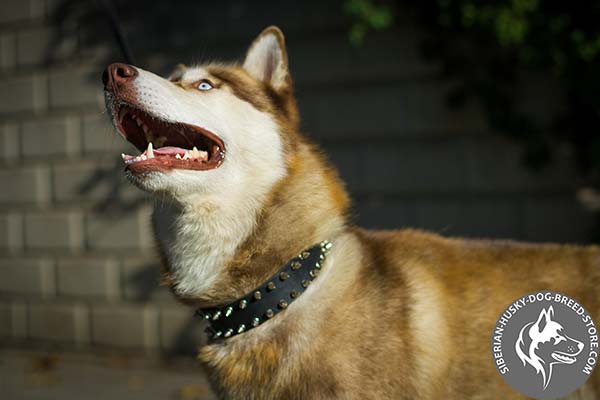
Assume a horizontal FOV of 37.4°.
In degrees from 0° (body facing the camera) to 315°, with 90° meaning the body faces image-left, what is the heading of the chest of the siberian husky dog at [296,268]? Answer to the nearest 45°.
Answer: approximately 90°
